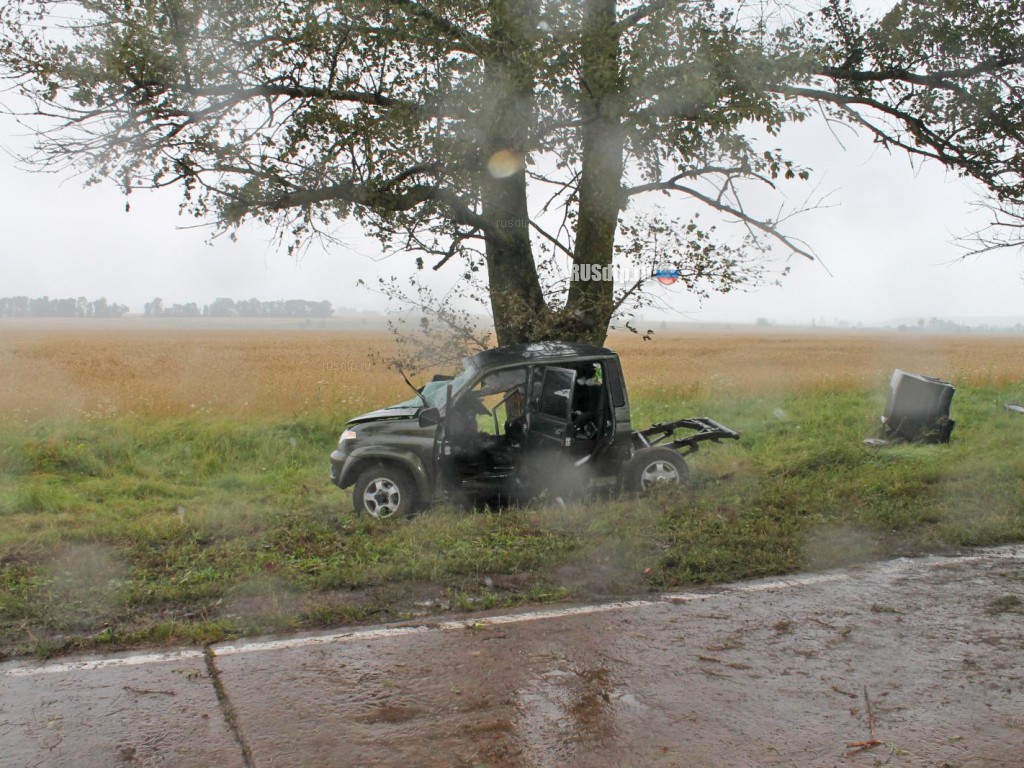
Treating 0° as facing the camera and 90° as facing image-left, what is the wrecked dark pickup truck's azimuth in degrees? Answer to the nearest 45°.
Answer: approximately 90°
